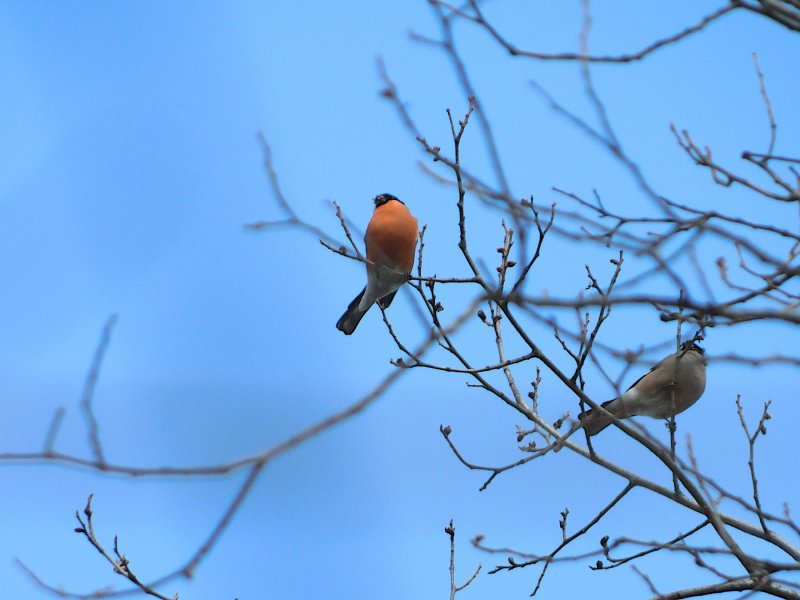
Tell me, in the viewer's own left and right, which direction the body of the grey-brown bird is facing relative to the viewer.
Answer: facing the viewer and to the right of the viewer

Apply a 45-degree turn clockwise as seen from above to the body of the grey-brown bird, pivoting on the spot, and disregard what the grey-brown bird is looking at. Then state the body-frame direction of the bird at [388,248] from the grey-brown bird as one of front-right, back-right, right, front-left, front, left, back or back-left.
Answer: right
